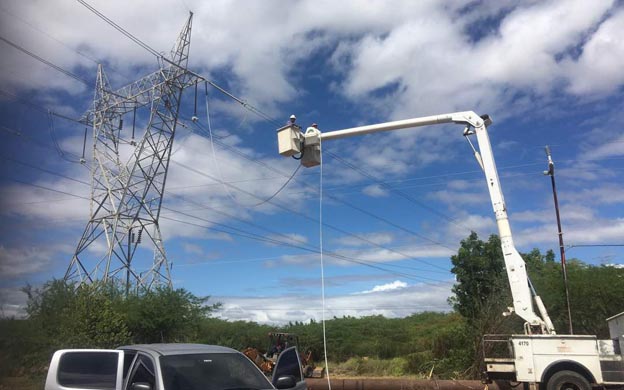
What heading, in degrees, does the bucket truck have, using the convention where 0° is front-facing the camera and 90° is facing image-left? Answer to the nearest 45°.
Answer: approximately 270°

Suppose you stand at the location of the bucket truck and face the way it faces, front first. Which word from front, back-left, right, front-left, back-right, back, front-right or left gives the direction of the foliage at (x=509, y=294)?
left

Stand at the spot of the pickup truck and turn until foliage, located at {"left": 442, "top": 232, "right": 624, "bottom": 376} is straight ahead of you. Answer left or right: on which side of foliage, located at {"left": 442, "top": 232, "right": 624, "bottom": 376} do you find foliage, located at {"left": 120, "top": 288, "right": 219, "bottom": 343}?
left

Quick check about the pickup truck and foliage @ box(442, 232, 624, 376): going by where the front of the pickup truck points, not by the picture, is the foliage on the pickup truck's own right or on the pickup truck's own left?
on the pickup truck's own left
